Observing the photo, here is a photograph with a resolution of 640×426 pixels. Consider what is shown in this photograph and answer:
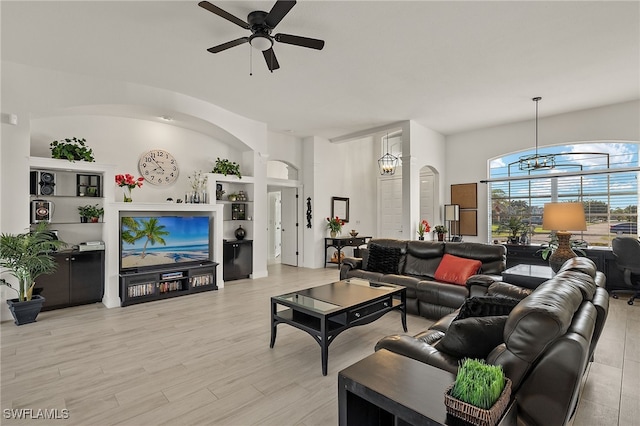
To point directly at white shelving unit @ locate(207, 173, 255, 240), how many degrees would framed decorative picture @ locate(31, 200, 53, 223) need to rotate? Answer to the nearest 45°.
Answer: approximately 90° to its left

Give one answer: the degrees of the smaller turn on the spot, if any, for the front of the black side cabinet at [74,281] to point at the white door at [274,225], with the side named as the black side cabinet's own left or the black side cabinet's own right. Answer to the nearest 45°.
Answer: approximately 90° to the black side cabinet's own left

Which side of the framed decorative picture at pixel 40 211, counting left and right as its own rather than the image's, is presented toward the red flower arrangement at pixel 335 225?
left

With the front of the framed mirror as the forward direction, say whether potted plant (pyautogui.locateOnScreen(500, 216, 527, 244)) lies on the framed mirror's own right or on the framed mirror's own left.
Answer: on the framed mirror's own left

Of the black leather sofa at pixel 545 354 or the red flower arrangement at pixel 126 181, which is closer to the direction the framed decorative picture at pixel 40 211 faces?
the black leather sofa

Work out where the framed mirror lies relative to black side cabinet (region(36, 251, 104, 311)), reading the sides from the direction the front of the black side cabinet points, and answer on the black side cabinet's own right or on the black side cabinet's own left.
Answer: on the black side cabinet's own left

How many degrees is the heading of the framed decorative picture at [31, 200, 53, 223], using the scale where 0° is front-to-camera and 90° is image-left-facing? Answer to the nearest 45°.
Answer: approximately 0°

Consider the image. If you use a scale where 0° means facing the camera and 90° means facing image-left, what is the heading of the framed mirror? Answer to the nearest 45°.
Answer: approximately 0°

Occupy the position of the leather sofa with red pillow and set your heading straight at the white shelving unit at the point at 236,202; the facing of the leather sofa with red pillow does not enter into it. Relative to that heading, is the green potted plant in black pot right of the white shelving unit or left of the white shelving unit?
left

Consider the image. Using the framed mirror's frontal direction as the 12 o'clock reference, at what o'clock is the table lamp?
The table lamp is roughly at 11 o'clock from the framed mirror.

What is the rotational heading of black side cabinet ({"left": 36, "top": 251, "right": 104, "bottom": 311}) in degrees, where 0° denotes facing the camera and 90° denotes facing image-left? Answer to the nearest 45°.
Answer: approximately 315°

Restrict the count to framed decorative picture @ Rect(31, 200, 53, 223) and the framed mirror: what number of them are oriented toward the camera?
2
